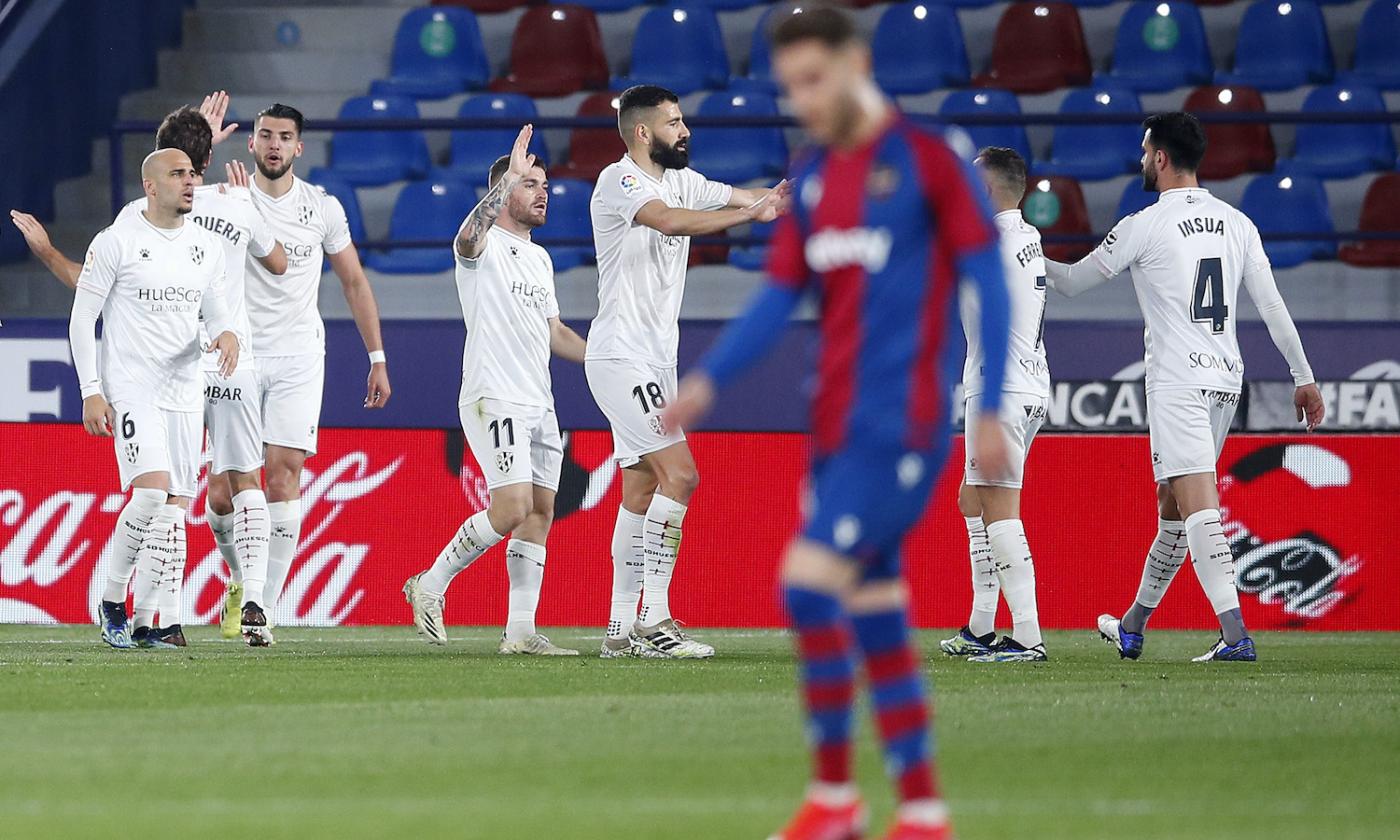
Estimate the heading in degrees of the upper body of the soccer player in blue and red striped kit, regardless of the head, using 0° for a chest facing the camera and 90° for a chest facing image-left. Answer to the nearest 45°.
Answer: approximately 45°

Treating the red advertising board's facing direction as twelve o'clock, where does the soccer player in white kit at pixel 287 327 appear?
The soccer player in white kit is roughly at 2 o'clock from the red advertising board.

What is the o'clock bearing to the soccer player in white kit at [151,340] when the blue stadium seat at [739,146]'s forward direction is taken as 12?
The soccer player in white kit is roughly at 1 o'clock from the blue stadium seat.

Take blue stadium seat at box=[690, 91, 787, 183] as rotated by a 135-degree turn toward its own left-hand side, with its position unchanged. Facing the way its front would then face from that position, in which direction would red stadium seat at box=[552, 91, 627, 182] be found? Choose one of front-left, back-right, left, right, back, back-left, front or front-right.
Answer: back-left

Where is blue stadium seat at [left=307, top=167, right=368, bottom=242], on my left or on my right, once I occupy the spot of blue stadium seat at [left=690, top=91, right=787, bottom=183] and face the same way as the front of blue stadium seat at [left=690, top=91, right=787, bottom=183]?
on my right

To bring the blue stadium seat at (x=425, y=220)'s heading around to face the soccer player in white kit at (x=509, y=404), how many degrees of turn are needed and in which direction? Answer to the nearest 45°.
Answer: approximately 45° to its left

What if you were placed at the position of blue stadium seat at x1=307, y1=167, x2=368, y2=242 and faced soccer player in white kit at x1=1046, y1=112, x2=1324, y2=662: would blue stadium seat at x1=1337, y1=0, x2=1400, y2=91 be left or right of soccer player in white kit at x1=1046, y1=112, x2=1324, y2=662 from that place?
left

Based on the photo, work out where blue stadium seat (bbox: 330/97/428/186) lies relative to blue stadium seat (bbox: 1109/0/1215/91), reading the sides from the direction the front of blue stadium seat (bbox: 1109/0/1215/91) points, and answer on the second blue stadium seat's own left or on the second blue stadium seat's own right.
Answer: on the second blue stadium seat's own right

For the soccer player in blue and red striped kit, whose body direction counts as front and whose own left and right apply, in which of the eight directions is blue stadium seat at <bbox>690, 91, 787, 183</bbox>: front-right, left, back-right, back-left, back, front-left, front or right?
back-right
